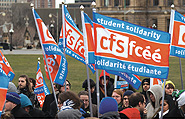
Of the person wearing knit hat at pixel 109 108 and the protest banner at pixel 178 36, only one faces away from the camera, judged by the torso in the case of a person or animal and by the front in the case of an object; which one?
the person wearing knit hat

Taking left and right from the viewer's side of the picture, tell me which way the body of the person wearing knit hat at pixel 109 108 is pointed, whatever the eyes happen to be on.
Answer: facing away from the viewer

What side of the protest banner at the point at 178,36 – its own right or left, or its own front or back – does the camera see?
front

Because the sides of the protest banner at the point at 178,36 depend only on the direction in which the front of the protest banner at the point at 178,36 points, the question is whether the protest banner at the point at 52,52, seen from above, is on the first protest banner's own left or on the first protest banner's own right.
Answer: on the first protest banner's own right

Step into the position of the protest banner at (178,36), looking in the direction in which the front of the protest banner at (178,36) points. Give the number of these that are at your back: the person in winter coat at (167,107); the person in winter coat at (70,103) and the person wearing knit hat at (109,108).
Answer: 0

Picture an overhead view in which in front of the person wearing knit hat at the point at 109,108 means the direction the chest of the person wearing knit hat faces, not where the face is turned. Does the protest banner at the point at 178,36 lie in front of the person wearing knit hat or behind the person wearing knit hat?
in front

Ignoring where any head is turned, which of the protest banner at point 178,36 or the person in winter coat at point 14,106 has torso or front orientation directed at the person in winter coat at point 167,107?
the protest banner

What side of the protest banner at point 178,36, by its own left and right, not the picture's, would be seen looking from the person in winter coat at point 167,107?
front

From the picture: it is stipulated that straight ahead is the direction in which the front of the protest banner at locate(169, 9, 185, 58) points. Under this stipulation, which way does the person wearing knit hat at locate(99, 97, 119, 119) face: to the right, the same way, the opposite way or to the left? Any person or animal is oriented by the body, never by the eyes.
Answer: the opposite way

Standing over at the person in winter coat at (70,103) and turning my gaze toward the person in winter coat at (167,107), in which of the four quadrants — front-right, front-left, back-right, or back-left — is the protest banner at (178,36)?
front-left

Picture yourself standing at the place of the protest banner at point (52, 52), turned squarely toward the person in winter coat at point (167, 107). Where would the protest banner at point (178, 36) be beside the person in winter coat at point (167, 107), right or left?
left
